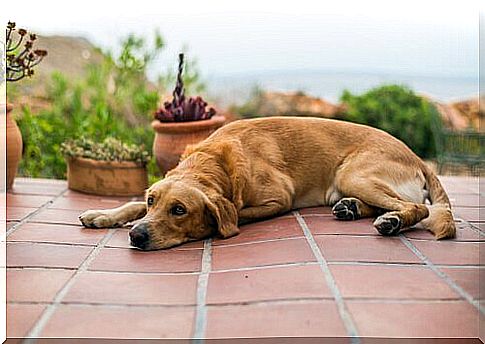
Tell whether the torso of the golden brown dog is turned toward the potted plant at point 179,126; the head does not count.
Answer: no

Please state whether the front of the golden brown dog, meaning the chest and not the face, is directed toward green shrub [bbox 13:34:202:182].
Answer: no

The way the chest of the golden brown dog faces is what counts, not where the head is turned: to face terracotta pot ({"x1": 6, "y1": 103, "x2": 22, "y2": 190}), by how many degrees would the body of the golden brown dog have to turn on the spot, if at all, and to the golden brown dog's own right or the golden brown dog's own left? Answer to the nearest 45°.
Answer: approximately 45° to the golden brown dog's own right

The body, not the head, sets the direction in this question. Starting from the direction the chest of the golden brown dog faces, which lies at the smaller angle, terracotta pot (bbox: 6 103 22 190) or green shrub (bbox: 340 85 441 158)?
the terracotta pot

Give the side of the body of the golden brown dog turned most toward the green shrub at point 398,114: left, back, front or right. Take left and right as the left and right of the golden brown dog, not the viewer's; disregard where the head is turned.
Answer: right

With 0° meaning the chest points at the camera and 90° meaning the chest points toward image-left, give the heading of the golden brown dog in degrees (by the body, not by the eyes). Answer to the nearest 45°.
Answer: approximately 90°

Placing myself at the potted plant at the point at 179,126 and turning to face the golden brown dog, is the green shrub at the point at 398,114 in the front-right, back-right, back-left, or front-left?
back-left
